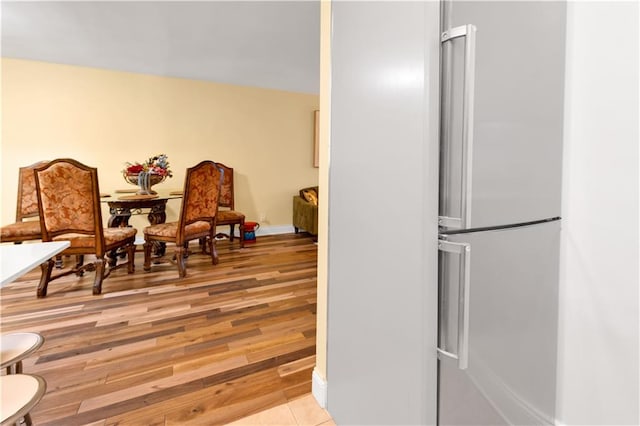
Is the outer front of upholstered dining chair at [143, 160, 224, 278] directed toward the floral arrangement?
yes

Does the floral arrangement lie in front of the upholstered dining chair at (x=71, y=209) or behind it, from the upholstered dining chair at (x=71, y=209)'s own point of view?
in front

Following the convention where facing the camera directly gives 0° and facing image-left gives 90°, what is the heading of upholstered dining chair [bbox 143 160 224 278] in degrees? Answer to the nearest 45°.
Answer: approximately 135°

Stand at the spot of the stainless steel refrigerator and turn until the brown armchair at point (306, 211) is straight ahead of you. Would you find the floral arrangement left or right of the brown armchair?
left

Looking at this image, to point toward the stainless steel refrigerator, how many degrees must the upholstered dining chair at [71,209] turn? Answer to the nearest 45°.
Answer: approximately 135° to its right

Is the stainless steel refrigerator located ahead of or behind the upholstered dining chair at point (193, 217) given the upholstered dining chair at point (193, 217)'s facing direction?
behind

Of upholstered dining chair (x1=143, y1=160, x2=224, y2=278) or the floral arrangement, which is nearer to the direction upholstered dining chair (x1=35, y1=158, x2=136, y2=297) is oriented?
the floral arrangement

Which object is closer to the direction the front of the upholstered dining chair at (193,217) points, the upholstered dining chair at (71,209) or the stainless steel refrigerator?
the upholstered dining chair

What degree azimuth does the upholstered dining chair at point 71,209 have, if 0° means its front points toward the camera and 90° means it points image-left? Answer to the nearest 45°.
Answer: approximately 225°
